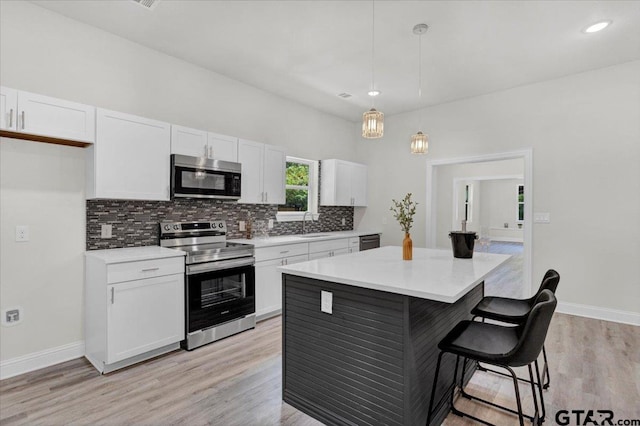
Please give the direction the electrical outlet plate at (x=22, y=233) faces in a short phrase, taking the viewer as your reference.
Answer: facing the viewer

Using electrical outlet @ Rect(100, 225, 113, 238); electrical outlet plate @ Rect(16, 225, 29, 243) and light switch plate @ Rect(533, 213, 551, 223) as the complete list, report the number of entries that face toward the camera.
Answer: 3

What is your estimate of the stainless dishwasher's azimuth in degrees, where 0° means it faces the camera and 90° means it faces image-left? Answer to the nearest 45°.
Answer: approximately 315°

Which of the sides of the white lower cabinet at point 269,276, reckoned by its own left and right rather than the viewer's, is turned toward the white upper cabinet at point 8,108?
right

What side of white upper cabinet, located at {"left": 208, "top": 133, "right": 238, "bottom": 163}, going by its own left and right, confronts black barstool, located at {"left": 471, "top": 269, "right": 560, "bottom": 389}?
front

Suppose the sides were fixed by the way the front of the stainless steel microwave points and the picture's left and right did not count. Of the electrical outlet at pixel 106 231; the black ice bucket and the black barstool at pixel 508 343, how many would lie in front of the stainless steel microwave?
2

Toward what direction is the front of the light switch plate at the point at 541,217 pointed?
toward the camera

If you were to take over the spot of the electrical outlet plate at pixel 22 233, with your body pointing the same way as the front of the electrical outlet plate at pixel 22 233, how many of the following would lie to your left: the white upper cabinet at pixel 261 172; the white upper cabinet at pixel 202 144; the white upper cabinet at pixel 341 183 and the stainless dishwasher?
4

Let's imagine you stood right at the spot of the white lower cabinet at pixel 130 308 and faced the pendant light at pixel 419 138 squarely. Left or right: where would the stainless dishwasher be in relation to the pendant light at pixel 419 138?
left

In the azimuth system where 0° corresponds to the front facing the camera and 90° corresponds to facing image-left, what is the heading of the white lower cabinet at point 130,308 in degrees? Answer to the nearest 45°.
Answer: approximately 315°

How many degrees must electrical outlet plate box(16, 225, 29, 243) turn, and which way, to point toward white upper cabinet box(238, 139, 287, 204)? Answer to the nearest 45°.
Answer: approximately 90° to its left

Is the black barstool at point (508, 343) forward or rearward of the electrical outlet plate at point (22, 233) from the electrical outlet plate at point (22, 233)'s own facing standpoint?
forward

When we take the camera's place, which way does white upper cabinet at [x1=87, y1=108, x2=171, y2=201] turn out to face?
facing the viewer and to the right of the viewer

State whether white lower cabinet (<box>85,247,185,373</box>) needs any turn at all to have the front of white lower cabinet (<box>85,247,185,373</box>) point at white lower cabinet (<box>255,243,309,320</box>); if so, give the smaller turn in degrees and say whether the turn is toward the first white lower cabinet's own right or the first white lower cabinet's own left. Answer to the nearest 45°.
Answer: approximately 45° to the first white lower cabinet's own left
